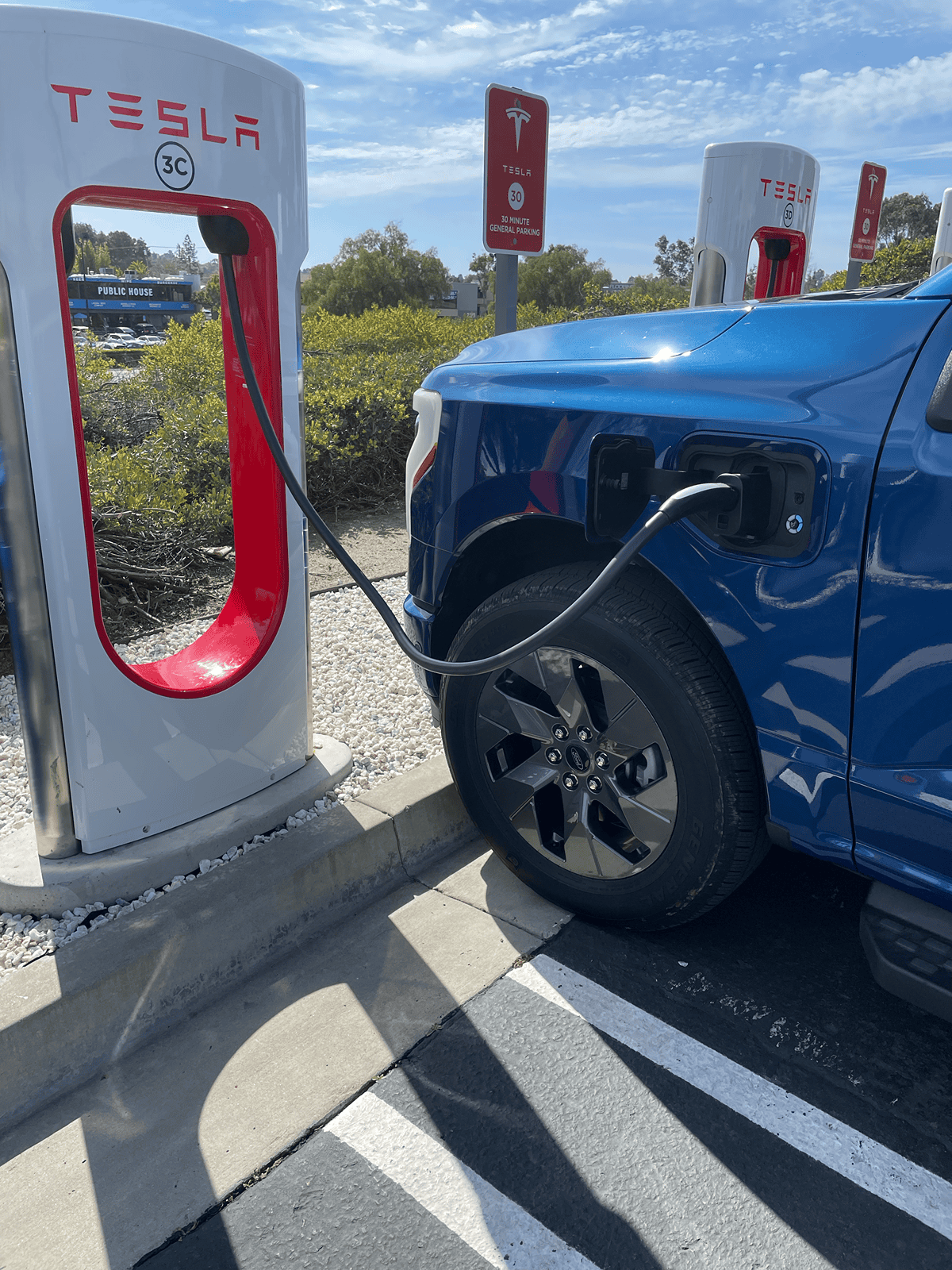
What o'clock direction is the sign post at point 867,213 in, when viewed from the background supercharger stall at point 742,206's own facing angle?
The sign post is roughly at 8 o'clock from the background supercharger stall.

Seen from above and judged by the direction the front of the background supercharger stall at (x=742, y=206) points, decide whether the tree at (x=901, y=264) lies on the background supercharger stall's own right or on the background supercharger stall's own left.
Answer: on the background supercharger stall's own left

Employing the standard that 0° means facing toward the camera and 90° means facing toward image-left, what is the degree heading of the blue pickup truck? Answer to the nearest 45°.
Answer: approximately 135°

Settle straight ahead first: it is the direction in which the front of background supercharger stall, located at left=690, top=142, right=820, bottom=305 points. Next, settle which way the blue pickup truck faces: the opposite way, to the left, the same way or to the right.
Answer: the opposite way

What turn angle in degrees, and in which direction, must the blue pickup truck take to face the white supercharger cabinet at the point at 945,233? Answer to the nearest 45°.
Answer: approximately 45° to its right

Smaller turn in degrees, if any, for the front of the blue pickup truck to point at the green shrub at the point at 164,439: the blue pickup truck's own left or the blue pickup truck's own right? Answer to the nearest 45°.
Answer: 0° — it already faces it

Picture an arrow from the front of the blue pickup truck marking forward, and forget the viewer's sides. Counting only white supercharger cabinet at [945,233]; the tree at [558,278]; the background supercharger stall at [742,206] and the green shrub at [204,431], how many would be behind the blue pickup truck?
0

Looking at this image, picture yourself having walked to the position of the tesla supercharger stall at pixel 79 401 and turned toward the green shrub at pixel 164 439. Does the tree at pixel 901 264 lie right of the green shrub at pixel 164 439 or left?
right

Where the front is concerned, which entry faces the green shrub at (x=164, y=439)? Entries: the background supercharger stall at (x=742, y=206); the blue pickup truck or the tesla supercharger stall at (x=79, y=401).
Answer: the blue pickup truck

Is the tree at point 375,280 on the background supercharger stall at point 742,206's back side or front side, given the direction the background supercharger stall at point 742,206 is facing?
on the back side

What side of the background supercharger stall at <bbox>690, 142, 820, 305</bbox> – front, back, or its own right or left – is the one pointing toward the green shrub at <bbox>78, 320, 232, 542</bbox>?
right

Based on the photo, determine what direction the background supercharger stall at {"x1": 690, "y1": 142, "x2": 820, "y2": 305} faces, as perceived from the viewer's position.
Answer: facing the viewer and to the right of the viewer

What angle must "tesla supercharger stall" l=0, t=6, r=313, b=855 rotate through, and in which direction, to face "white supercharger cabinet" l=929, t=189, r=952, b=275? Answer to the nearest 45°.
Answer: approximately 90° to its left

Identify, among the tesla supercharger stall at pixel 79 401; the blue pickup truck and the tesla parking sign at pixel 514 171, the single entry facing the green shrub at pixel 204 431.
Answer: the blue pickup truck

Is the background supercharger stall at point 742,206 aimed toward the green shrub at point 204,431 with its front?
no

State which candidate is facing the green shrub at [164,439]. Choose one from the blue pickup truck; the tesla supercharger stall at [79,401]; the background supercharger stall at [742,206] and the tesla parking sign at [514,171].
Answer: the blue pickup truck

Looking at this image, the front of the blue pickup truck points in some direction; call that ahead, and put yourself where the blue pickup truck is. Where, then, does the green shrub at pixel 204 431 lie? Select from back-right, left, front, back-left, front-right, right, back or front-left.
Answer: front

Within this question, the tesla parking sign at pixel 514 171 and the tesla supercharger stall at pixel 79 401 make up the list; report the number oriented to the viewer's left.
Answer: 0

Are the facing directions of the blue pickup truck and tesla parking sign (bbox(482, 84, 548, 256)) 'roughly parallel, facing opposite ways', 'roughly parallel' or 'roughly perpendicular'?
roughly parallel, facing opposite ways
